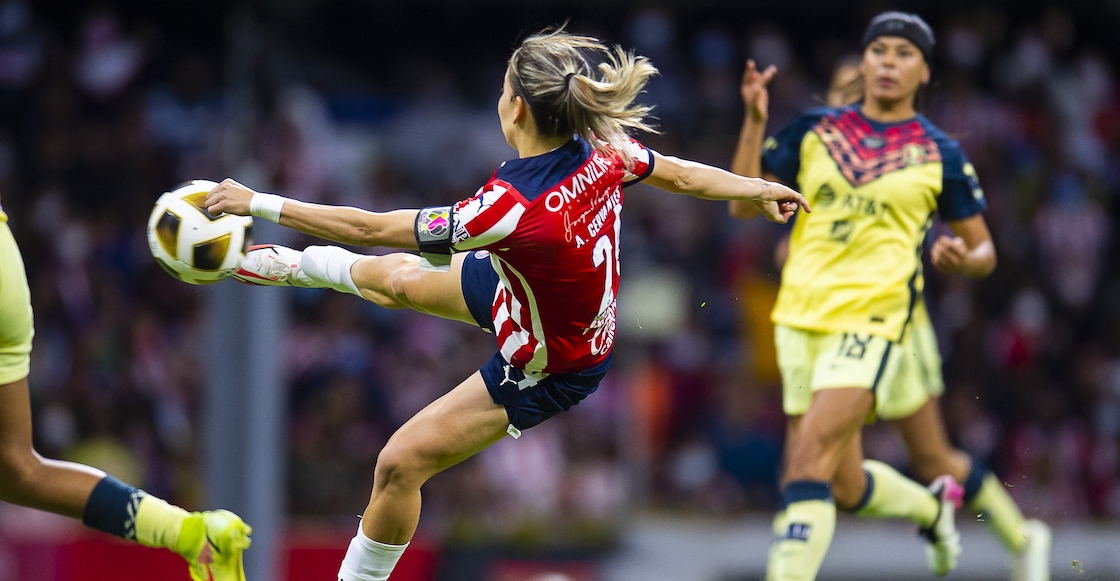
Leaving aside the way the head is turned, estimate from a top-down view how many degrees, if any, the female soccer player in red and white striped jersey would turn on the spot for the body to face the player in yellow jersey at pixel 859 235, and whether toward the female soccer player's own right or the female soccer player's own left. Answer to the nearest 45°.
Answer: approximately 90° to the female soccer player's own right

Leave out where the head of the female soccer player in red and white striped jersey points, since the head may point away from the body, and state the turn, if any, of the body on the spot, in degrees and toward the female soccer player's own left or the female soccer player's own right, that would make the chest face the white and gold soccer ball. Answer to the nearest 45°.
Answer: approximately 45° to the female soccer player's own left

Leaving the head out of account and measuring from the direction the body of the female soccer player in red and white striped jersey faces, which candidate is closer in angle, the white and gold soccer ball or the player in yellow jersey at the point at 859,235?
the white and gold soccer ball

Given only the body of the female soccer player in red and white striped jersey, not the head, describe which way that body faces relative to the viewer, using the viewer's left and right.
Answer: facing away from the viewer and to the left of the viewer
